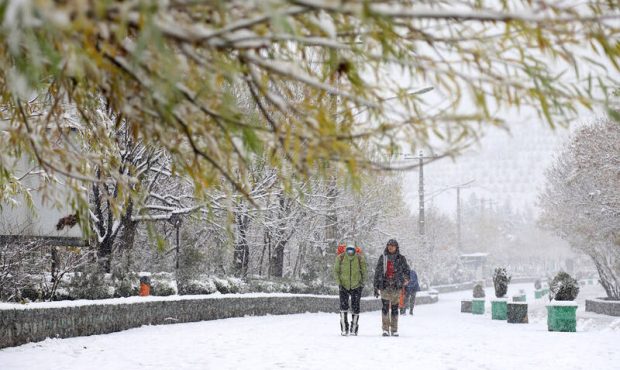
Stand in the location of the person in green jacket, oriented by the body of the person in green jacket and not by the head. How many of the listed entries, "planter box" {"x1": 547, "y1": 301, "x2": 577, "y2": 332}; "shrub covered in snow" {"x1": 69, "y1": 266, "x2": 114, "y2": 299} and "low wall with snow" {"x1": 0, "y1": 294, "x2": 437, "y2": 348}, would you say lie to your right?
2

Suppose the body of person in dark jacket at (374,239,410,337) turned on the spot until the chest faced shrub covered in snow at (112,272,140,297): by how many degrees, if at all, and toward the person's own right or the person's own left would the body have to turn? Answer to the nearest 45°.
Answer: approximately 90° to the person's own right

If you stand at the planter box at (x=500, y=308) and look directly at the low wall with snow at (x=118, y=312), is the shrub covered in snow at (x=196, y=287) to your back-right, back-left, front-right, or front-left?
front-right

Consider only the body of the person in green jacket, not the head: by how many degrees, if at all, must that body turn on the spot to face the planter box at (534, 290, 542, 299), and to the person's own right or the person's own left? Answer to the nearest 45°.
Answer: approximately 180°

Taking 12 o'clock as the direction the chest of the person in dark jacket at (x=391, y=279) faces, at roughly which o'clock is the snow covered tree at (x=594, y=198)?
The snow covered tree is roughly at 7 o'clock from the person in dark jacket.

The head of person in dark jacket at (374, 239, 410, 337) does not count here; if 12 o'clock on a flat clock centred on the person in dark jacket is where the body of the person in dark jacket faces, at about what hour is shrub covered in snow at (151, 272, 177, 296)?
The shrub covered in snow is roughly at 4 o'clock from the person in dark jacket.

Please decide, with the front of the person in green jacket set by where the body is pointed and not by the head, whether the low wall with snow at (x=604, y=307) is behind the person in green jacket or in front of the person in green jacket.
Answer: behind

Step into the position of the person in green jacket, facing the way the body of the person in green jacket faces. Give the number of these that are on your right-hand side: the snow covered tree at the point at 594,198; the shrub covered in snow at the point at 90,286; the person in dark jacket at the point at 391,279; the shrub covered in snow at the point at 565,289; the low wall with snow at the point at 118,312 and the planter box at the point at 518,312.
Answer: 2

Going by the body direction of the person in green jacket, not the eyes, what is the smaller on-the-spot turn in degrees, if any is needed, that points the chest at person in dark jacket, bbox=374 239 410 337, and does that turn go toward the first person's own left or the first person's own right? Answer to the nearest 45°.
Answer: approximately 90° to the first person's own left

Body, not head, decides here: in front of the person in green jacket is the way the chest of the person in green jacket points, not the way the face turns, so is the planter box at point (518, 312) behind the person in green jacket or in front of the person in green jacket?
behind

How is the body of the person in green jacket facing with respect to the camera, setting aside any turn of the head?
toward the camera

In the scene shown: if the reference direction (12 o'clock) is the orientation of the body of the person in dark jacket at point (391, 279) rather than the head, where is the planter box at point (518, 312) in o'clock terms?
The planter box is roughly at 7 o'clock from the person in dark jacket.

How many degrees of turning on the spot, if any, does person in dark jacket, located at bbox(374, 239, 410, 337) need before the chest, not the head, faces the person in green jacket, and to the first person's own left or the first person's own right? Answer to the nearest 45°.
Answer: approximately 90° to the first person's own right

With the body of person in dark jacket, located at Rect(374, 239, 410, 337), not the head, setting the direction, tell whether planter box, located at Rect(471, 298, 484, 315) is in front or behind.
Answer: behind
